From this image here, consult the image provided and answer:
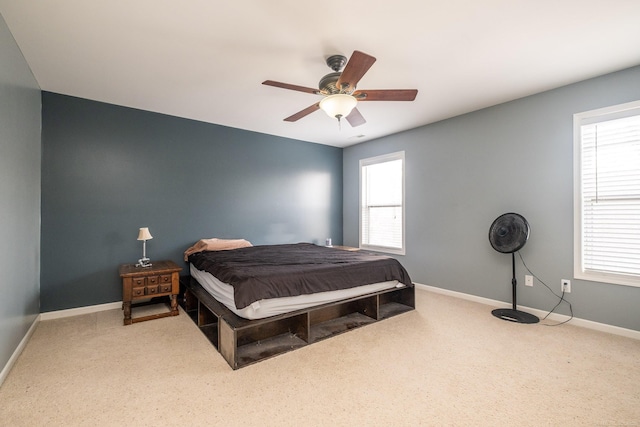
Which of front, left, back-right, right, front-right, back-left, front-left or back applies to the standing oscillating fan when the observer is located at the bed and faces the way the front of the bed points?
front-left

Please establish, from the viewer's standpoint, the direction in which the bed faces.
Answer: facing the viewer and to the right of the viewer

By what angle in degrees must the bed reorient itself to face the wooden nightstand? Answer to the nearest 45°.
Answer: approximately 135° to its right
